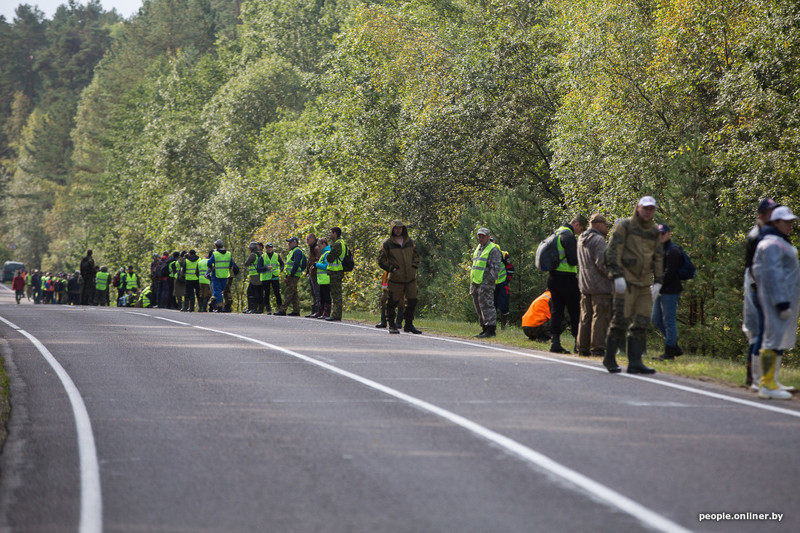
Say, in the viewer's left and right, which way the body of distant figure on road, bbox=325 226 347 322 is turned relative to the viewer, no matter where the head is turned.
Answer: facing to the left of the viewer

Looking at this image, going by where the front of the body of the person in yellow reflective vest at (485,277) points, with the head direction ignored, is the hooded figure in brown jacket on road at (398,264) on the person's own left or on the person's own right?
on the person's own right

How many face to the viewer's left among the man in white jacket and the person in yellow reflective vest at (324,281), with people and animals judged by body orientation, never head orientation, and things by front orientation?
1

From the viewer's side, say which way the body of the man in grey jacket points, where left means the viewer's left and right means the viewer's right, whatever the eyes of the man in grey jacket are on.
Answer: facing away from the viewer and to the right of the viewer

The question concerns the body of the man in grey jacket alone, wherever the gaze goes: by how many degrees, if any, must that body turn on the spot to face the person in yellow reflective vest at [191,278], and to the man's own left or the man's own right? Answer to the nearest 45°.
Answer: approximately 90° to the man's own left

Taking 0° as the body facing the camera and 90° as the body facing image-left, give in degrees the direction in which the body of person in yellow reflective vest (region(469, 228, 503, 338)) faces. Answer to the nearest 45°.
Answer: approximately 45°

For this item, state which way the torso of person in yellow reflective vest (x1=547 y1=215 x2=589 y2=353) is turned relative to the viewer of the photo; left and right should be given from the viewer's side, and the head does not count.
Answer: facing to the right of the viewer
